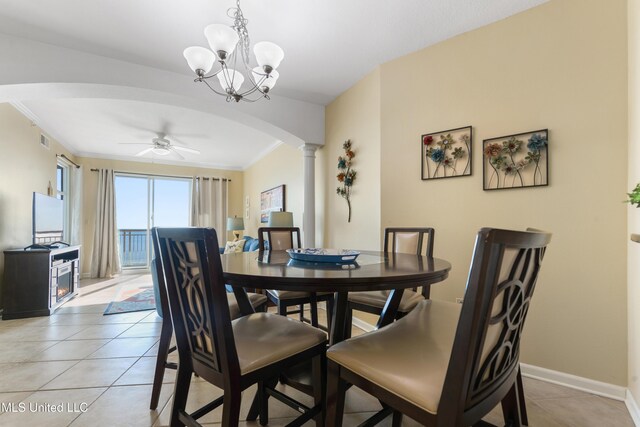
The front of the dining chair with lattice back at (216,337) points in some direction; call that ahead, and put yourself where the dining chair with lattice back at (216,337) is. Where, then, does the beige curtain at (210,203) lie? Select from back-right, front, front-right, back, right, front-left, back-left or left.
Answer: front-left

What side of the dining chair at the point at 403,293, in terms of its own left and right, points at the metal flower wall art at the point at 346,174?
right

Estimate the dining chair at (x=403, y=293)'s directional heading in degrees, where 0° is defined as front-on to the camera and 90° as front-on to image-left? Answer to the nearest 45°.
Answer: approximately 45°

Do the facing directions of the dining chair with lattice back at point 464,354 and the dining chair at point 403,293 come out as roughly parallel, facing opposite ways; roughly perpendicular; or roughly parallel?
roughly perpendicular

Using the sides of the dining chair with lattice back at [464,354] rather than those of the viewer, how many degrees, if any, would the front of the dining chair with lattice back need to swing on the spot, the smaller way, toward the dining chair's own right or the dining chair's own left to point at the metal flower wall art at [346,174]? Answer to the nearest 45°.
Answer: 0° — it already faces it

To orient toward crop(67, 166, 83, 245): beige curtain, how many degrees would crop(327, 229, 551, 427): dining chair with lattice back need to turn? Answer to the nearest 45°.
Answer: approximately 45° to its left

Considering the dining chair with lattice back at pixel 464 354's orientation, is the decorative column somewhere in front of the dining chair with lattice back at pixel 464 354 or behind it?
in front

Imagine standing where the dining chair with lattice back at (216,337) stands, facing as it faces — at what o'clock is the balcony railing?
The balcony railing is roughly at 10 o'clock from the dining chair with lattice back.
